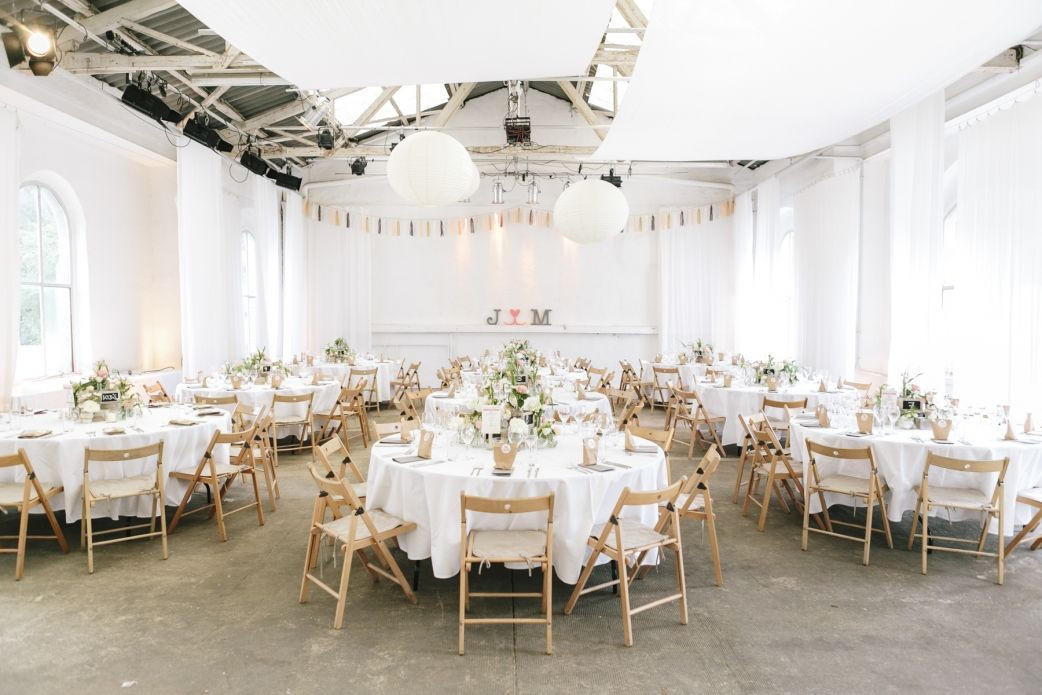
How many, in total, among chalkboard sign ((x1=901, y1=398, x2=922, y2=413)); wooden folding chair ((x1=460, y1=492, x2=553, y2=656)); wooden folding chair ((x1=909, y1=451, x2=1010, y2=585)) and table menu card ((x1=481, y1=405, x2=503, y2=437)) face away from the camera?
2

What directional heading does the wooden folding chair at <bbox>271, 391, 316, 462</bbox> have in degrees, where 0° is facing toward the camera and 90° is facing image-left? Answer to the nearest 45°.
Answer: approximately 135°

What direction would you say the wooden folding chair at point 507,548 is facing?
away from the camera

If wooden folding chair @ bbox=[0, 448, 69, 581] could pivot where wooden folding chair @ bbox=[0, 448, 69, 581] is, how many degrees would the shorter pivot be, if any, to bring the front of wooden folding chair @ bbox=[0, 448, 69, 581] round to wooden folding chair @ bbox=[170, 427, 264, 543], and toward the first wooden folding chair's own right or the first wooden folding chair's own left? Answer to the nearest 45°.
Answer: approximately 45° to the first wooden folding chair's own right

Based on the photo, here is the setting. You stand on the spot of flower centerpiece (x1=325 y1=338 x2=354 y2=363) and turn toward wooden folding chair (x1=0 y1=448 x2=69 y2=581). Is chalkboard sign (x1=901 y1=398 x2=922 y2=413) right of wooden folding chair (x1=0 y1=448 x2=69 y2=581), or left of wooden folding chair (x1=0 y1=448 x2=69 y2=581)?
left

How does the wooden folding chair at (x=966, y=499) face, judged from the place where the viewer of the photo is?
facing away from the viewer

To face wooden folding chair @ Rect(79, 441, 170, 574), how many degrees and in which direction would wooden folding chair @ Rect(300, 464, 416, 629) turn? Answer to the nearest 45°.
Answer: approximately 90° to its left

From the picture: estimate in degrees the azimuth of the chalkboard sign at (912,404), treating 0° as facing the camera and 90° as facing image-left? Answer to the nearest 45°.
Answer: approximately 0°

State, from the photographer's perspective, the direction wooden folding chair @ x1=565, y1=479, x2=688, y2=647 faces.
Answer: facing away from the viewer and to the left of the viewer

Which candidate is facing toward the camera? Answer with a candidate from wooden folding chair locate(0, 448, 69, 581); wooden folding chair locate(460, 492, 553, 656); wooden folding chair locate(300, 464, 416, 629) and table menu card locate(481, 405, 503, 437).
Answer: the table menu card

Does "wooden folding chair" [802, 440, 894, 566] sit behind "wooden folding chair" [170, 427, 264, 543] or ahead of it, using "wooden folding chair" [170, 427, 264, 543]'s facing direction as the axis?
behind

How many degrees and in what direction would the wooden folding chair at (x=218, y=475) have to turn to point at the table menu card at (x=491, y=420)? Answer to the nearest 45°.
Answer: approximately 180°
